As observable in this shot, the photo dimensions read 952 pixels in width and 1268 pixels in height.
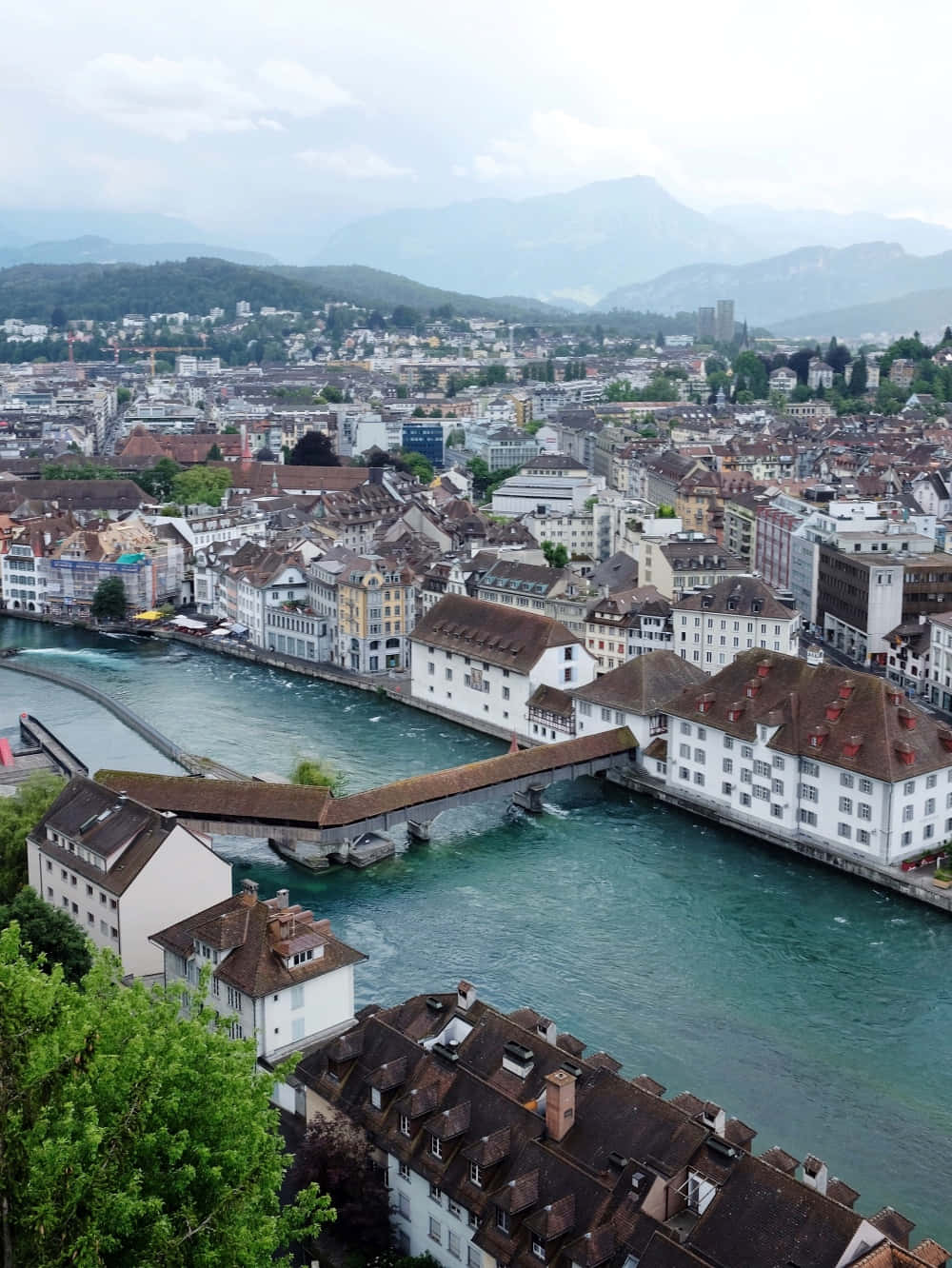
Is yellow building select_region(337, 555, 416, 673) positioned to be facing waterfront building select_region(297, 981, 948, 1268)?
yes

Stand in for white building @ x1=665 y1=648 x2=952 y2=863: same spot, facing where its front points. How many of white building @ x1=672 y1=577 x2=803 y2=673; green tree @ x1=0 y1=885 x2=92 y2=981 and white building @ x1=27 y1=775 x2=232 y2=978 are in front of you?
2

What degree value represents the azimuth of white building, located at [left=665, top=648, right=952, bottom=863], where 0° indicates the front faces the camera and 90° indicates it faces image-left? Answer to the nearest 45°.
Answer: approximately 45°

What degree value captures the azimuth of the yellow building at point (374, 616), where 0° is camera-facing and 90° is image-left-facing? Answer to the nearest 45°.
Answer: approximately 0°

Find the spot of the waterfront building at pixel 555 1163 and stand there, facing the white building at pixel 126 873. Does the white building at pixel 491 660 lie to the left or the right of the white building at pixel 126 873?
right

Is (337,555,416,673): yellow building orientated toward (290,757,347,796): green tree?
yes

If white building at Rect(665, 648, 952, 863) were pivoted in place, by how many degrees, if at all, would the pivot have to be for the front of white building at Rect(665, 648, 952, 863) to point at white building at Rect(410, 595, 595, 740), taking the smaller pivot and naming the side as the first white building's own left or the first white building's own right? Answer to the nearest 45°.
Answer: approximately 90° to the first white building's own right
